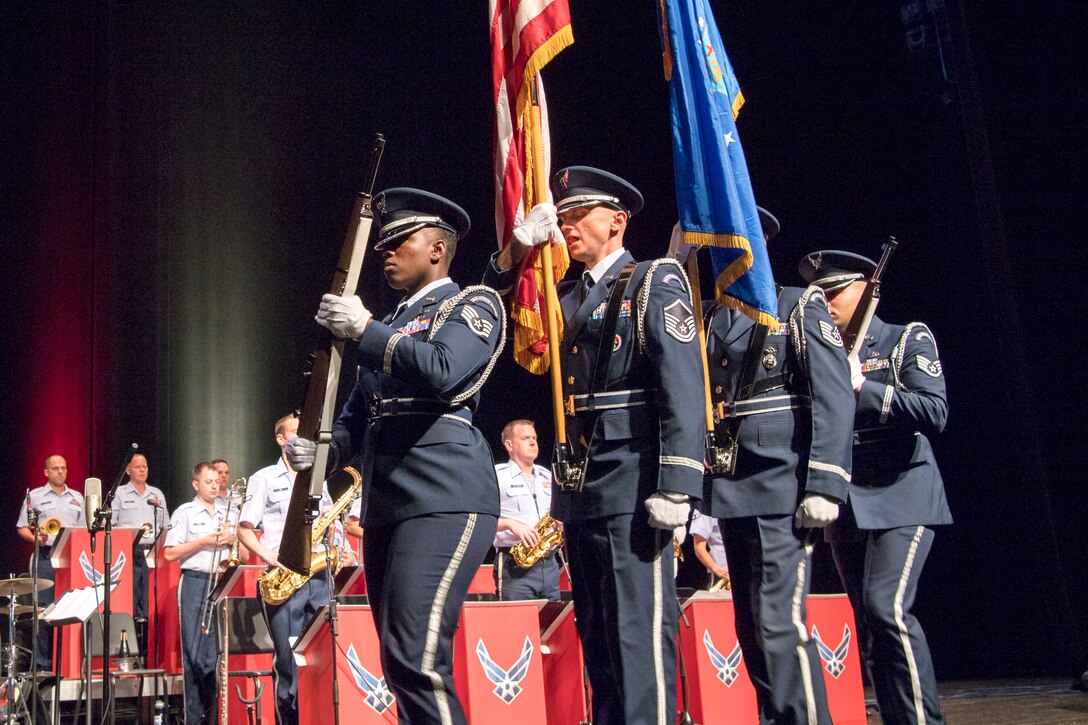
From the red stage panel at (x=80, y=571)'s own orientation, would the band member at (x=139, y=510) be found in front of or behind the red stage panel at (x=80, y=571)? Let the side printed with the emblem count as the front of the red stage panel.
behind

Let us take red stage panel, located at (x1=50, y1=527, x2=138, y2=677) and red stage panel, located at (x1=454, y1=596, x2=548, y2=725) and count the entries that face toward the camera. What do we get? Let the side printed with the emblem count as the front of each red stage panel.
2

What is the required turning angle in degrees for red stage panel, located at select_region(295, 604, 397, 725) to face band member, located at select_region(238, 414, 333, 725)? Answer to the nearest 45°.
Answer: approximately 180°

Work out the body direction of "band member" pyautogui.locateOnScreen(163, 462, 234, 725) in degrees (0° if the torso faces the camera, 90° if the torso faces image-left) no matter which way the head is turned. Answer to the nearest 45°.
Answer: approximately 315°

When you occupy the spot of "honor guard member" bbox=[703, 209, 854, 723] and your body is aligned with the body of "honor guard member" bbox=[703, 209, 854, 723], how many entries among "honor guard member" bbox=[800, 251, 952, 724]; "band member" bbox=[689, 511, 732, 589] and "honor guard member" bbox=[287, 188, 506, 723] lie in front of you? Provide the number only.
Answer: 1

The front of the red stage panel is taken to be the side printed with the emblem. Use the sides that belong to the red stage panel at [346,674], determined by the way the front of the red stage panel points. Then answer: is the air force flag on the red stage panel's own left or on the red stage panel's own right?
on the red stage panel's own left

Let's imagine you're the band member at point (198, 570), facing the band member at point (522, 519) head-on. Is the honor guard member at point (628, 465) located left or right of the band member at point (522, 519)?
right

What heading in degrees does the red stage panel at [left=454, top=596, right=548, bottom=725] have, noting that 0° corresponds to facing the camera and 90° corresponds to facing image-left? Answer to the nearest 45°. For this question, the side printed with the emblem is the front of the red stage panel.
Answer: approximately 0°
